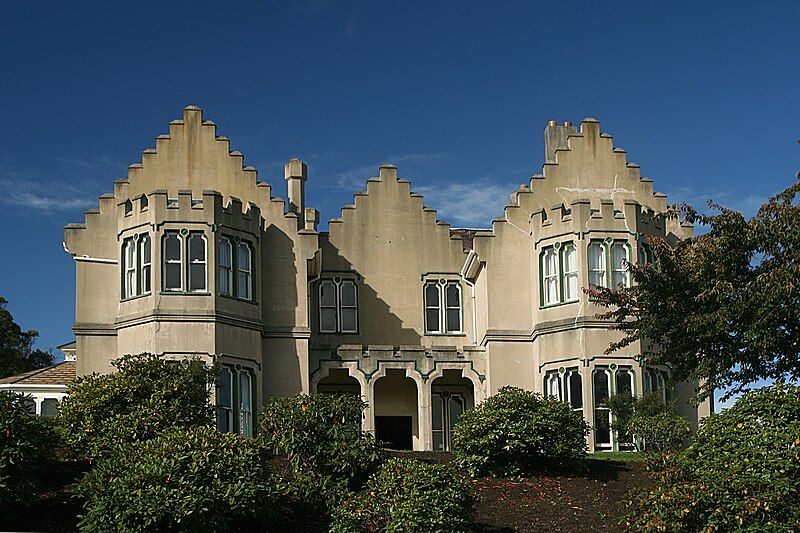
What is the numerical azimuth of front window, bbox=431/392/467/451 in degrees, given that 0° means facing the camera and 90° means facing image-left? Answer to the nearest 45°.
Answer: approximately 0°

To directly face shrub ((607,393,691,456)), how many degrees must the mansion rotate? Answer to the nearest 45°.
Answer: approximately 45° to its left

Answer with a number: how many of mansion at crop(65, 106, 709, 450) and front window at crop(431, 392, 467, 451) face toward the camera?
2

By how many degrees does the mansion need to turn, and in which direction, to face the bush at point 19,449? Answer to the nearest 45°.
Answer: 0° — it already faces it

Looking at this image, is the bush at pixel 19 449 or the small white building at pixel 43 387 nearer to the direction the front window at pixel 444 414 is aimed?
the bush

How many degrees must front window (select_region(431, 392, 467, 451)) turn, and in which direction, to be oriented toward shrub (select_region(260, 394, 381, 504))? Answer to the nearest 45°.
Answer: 0° — it already faces it

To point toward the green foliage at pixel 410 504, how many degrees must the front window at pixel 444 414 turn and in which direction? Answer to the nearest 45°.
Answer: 0° — it already faces it
